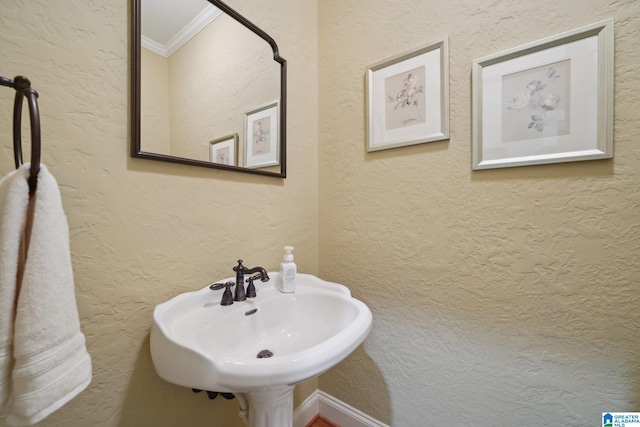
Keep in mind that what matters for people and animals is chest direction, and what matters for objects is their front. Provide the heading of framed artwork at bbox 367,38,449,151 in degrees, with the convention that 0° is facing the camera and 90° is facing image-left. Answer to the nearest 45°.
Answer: approximately 45°

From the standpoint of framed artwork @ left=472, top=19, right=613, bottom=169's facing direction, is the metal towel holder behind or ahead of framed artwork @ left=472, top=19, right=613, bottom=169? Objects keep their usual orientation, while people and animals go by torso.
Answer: ahead

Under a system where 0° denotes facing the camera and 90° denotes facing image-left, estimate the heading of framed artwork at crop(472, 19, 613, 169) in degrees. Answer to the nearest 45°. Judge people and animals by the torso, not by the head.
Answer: approximately 45°

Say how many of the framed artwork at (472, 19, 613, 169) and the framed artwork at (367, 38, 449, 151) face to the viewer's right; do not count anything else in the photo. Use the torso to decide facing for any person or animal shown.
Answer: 0
